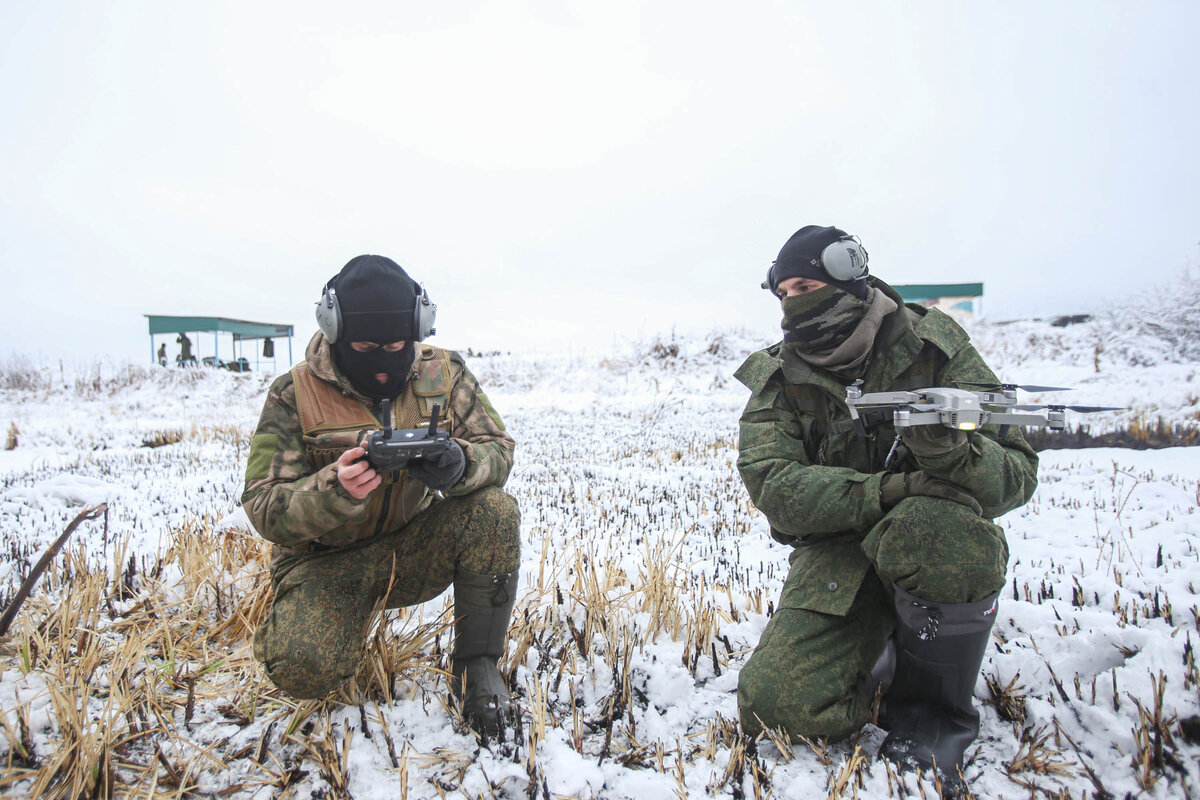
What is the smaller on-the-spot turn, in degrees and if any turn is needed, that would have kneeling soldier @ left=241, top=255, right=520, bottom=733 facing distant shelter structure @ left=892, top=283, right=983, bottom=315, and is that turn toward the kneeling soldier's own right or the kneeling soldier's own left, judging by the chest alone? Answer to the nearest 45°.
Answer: approximately 135° to the kneeling soldier's own left

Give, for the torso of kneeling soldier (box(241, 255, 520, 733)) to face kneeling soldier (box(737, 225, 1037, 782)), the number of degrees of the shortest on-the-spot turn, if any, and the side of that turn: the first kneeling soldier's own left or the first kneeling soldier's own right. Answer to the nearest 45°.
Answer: approximately 90° to the first kneeling soldier's own left

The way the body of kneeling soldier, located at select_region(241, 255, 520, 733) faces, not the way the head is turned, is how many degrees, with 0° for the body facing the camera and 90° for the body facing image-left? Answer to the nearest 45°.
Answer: approximately 0°

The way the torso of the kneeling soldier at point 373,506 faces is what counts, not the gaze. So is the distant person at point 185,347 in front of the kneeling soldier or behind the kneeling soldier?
behind
